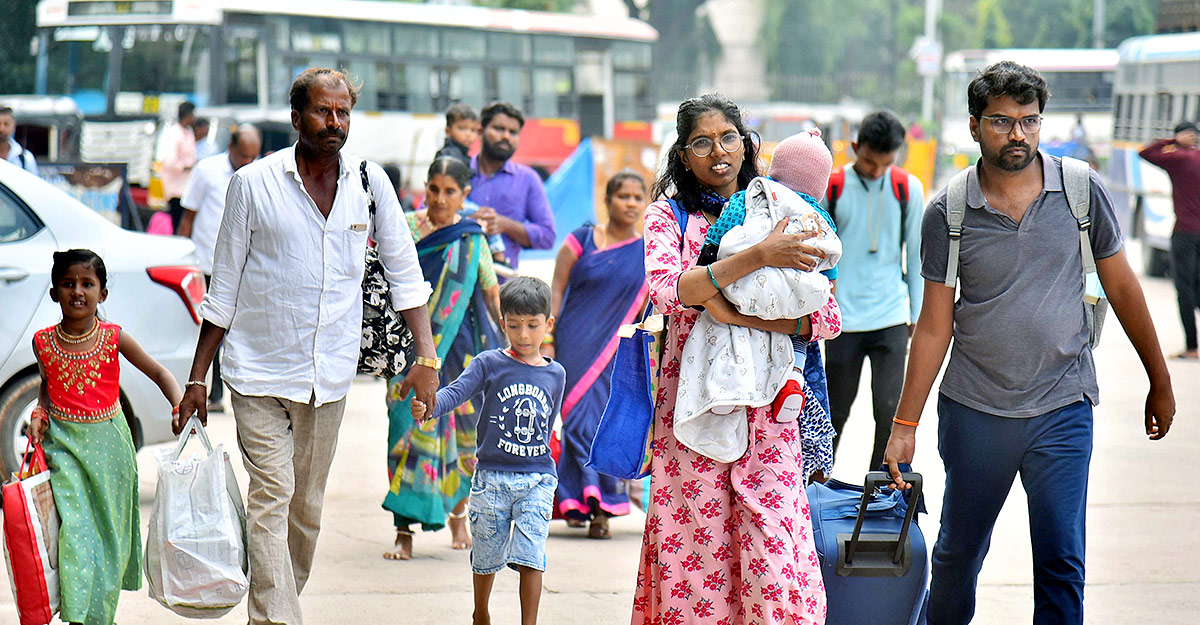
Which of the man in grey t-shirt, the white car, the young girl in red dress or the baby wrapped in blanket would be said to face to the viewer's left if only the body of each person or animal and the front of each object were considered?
the white car

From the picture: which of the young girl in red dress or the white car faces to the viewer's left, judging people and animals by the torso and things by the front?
the white car

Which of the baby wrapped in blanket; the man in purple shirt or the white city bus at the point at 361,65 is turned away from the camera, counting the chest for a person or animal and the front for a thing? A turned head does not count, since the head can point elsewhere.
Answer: the baby wrapped in blanket

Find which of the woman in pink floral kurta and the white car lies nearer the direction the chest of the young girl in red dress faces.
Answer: the woman in pink floral kurta

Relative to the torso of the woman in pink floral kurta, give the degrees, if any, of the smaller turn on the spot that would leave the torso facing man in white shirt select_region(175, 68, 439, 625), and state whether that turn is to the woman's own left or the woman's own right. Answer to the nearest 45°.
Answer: approximately 90° to the woman's own right

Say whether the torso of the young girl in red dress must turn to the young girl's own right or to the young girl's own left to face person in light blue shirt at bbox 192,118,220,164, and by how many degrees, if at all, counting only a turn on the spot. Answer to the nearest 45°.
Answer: approximately 180°

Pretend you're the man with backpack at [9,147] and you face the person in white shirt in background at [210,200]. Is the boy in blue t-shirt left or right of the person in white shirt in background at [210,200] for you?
right

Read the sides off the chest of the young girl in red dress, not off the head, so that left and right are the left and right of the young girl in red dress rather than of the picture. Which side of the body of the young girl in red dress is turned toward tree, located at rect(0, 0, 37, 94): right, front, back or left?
back

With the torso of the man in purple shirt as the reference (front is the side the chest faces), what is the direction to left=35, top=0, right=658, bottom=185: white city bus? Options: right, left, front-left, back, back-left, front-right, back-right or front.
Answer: back-right

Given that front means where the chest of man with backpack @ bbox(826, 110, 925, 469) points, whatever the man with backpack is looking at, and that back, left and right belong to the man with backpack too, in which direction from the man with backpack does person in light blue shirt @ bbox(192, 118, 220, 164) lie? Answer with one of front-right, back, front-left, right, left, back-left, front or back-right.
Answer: back-right

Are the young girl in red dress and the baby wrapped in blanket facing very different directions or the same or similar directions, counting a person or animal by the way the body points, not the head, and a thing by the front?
very different directions

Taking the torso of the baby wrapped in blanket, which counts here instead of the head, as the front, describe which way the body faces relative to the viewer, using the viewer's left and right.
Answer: facing away from the viewer
